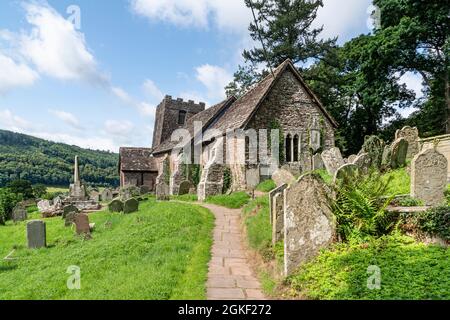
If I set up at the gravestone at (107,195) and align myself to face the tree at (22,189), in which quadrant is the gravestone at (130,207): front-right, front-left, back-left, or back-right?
back-left

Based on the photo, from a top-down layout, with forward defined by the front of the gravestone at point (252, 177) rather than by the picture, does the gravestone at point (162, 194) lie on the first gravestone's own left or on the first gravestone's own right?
on the first gravestone's own right

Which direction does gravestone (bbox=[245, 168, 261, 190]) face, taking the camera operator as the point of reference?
facing the viewer

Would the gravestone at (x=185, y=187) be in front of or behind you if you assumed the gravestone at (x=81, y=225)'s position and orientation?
behind

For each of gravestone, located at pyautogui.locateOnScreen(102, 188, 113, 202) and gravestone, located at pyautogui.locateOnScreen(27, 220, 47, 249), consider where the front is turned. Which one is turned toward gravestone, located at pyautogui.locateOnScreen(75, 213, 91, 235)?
gravestone, located at pyautogui.locateOnScreen(102, 188, 113, 202)

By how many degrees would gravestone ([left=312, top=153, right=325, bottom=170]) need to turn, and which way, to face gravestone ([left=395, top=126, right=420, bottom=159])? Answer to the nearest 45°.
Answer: approximately 45° to its left

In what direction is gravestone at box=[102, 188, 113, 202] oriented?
toward the camera

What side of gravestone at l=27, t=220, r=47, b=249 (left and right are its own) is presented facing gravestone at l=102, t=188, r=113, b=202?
back

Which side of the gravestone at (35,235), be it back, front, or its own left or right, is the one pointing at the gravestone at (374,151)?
left
